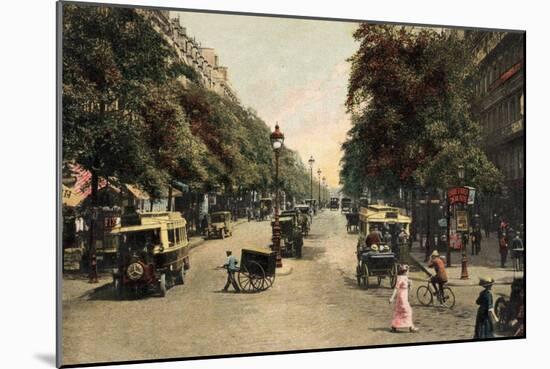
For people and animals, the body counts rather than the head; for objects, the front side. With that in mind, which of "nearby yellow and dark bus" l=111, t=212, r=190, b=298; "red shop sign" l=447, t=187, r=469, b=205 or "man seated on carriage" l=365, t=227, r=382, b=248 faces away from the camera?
the man seated on carriage

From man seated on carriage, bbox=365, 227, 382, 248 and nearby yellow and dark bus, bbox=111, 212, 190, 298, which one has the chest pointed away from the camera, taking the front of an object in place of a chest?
the man seated on carriage

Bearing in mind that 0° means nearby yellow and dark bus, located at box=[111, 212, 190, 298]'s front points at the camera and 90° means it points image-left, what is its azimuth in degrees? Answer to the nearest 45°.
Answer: approximately 45°

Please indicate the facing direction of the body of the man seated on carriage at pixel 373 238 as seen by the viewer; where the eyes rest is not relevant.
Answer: away from the camera
